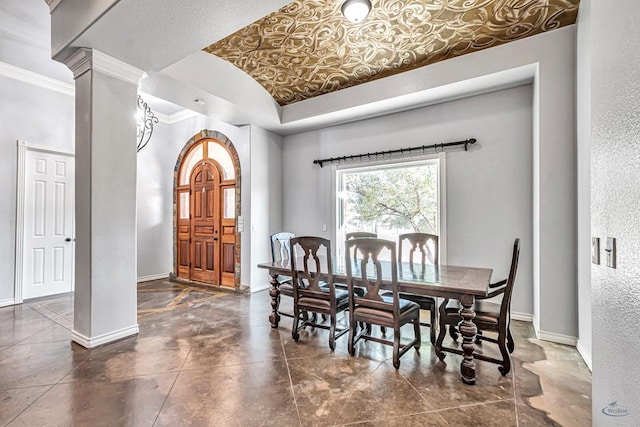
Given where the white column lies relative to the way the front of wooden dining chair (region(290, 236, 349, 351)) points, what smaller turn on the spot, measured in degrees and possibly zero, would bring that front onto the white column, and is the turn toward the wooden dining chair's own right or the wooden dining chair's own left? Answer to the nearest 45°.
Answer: approximately 135° to the wooden dining chair's own left

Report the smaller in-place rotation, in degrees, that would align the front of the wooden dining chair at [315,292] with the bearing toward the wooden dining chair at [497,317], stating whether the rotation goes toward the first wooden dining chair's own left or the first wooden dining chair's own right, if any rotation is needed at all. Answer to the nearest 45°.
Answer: approximately 45° to the first wooden dining chair's own right

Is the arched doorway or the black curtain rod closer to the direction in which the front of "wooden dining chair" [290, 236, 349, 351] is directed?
the black curtain rod

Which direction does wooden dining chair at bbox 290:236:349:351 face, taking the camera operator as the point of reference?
facing away from the viewer and to the right of the viewer

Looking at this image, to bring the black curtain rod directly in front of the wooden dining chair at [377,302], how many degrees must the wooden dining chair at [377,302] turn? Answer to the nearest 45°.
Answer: approximately 45° to its left

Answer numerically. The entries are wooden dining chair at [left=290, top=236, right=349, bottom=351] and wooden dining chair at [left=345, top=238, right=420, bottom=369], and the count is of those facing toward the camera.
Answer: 0

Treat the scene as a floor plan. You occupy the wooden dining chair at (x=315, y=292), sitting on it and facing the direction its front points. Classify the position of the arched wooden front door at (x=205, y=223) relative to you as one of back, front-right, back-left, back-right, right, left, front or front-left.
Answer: left

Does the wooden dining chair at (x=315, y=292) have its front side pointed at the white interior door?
no

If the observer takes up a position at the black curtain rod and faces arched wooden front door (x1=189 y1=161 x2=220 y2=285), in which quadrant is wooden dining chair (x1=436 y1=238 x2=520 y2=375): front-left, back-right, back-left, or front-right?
back-left

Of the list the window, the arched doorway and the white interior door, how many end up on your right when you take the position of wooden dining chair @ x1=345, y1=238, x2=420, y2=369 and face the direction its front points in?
0

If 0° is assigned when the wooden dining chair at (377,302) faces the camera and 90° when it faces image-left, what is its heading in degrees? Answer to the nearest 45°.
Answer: approximately 225°

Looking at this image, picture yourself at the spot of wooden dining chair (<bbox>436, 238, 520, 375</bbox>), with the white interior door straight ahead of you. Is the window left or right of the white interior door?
right

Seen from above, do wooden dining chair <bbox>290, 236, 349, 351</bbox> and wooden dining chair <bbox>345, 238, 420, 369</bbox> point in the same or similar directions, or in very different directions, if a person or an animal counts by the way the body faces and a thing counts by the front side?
same or similar directions

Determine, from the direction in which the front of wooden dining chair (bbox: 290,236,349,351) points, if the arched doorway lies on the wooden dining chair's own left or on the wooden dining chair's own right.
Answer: on the wooden dining chair's own left
